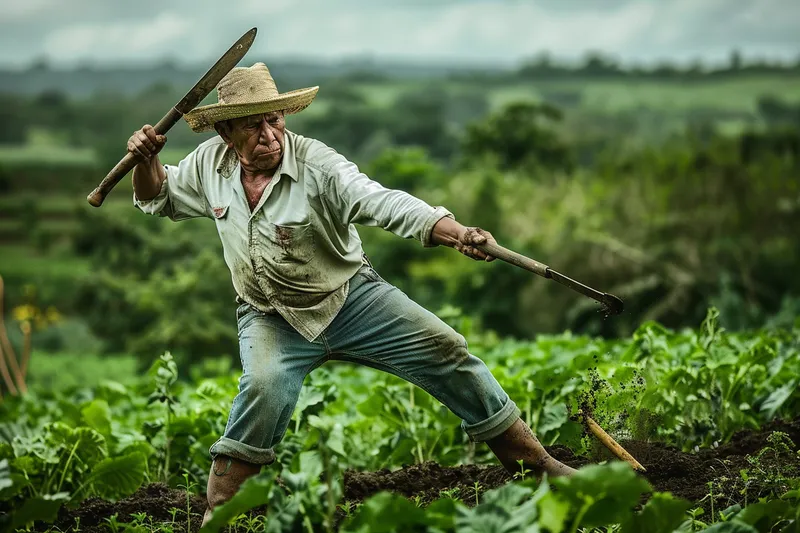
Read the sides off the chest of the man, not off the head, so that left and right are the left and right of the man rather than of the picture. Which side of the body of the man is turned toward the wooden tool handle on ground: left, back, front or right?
left

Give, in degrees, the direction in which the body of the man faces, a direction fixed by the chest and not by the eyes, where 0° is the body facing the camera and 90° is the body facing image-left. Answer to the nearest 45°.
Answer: approximately 0°
